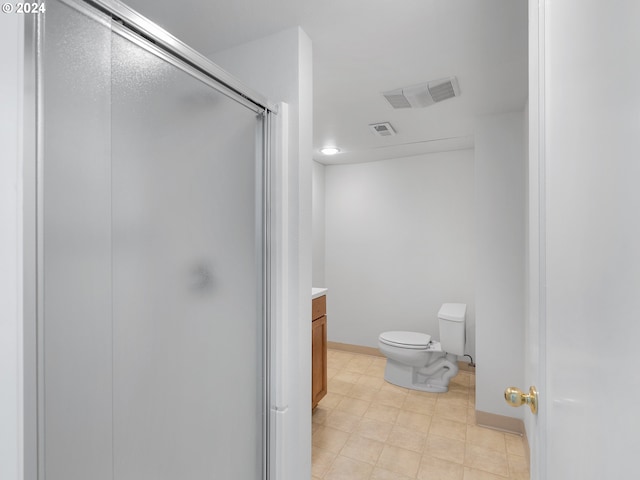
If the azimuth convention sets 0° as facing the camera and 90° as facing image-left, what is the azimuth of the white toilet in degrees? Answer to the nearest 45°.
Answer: approximately 90°

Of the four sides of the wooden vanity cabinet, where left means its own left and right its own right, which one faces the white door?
right

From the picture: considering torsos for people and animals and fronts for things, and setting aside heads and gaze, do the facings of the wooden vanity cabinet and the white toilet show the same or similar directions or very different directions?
very different directions

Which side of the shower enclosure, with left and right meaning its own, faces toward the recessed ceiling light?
left

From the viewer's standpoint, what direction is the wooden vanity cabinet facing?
to the viewer's right

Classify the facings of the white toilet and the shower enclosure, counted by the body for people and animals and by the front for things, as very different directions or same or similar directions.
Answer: very different directions

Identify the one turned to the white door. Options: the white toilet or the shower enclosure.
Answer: the shower enclosure

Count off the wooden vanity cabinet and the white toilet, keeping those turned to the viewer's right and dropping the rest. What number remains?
1
